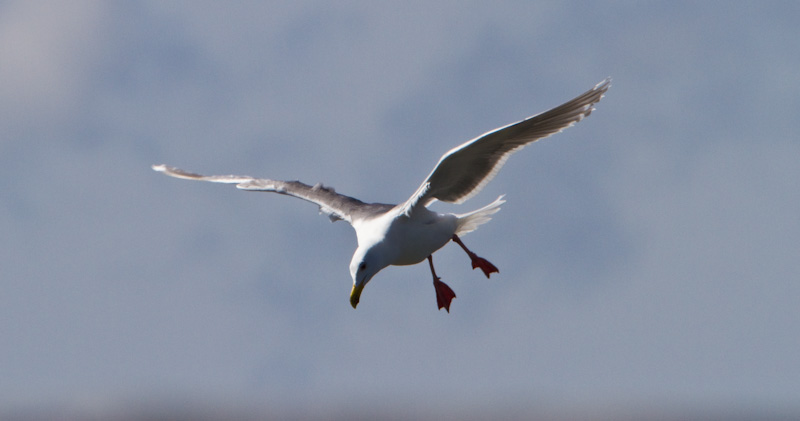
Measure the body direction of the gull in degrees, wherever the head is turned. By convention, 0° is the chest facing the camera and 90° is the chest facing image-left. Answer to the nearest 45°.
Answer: approximately 45°
